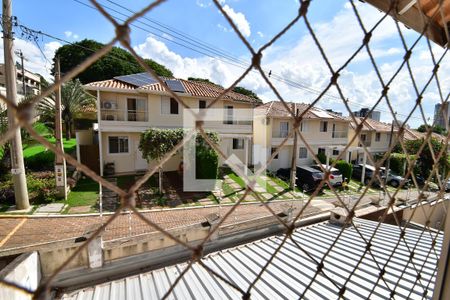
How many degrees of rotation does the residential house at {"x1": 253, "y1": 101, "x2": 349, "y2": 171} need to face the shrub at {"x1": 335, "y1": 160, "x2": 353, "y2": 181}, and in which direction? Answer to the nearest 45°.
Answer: approximately 45° to its left

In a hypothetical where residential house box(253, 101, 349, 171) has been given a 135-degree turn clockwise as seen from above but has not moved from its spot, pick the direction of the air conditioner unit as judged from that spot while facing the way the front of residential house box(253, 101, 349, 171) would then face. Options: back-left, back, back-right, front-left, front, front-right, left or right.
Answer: front-left

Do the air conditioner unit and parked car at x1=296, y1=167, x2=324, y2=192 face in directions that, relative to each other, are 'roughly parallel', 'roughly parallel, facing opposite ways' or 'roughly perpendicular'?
roughly parallel, facing opposite ways

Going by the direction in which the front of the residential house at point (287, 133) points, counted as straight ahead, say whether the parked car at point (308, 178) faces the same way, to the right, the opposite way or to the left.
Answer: the opposite way

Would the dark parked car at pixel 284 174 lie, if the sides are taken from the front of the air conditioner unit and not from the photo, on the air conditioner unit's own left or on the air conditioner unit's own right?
on the air conditioner unit's own left

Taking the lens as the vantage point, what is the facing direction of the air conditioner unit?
facing the viewer

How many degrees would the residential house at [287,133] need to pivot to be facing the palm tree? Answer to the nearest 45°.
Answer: approximately 135° to its right

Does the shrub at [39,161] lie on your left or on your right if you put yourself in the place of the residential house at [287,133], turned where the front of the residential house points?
on your right

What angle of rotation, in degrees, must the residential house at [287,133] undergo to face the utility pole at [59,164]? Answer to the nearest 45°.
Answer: approximately 90° to its right

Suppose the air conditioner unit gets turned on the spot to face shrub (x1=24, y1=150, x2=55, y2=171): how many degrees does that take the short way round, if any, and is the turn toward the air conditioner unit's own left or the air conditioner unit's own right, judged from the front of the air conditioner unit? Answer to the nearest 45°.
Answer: approximately 90° to the air conditioner unit's own right

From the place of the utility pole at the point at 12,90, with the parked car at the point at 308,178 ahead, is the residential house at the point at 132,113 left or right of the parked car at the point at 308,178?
left
